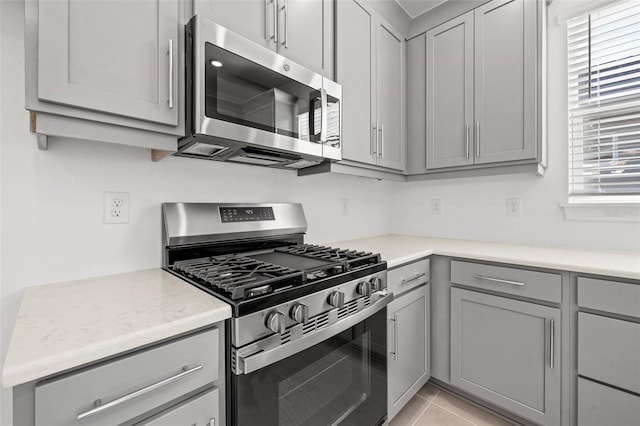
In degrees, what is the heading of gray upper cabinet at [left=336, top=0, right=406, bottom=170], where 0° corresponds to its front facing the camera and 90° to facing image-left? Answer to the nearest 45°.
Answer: approximately 315°

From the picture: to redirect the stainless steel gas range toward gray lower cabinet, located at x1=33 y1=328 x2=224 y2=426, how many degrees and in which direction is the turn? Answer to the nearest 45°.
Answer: approximately 90° to its right

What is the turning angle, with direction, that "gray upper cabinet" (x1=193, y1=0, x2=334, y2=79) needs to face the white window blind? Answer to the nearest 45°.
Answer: approximately 45° to its left

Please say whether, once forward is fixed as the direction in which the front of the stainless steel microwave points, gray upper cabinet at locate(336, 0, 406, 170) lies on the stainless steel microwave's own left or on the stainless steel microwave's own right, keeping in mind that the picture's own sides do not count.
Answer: on the stainless steel microwave's own left

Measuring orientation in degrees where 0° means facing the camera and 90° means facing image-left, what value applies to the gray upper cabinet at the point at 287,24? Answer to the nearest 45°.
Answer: approximately 315°

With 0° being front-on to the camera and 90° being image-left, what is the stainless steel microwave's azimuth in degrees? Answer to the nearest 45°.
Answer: approximately 315°

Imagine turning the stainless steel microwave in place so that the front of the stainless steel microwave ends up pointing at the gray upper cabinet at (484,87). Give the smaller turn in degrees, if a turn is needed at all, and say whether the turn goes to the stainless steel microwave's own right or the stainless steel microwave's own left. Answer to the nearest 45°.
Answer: approximately 45° to the stainless steel microwave's own left

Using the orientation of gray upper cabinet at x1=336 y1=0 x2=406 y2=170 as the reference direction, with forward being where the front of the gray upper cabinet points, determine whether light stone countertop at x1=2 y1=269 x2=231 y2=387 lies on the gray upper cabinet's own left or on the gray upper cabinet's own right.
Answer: on the gray upper cabinet's own right

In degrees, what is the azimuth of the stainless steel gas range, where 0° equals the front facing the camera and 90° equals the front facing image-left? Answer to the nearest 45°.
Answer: approximately 315°
